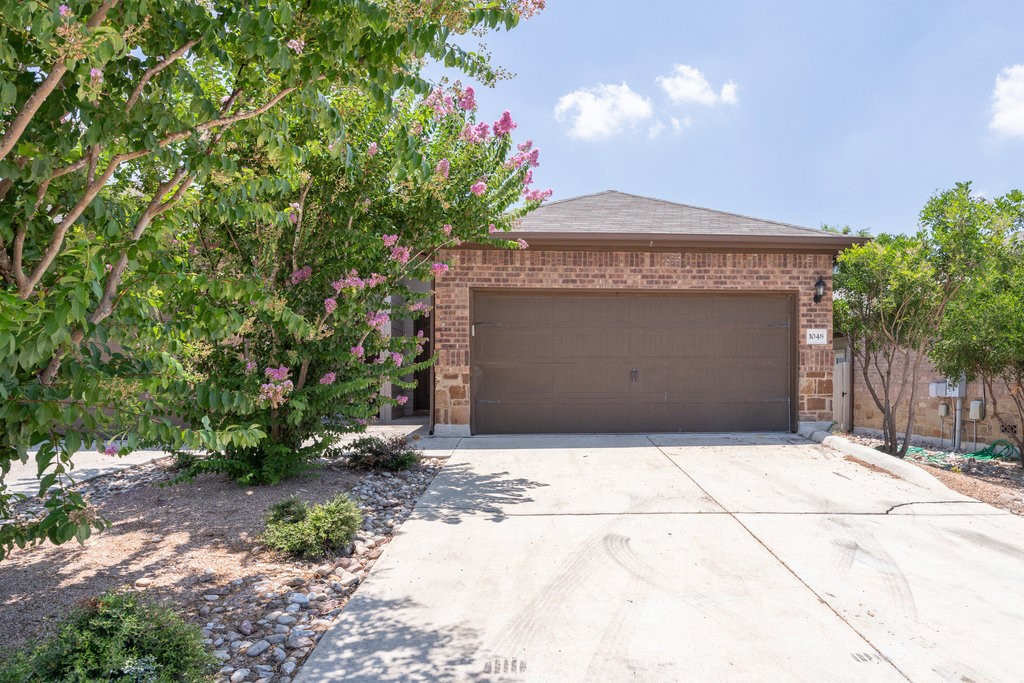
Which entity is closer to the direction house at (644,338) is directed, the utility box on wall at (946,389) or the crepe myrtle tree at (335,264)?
the crepe myrtle tree

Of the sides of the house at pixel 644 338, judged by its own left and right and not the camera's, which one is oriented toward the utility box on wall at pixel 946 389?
left

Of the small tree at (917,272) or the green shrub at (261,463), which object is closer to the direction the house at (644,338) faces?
the green shrub

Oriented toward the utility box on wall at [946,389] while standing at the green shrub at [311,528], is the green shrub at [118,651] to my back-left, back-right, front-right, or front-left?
back-right

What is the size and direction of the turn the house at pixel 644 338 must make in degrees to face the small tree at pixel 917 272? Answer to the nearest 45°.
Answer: approximately 90° to its left

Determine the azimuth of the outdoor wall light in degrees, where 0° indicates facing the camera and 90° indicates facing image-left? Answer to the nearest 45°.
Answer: approximately 0°

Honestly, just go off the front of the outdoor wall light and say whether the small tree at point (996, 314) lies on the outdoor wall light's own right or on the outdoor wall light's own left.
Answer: on the outdoor wall light's own left

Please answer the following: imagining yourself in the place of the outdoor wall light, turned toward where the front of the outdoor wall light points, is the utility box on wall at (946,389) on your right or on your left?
on your left
